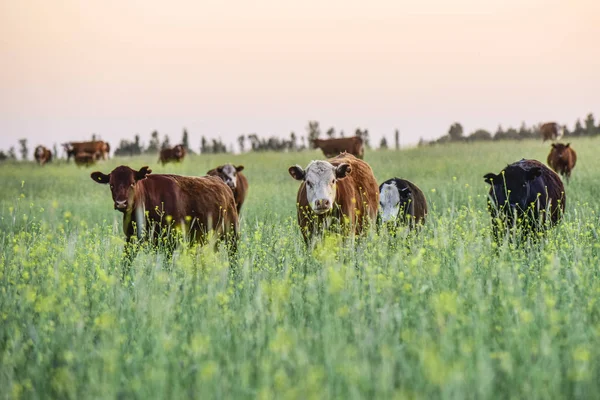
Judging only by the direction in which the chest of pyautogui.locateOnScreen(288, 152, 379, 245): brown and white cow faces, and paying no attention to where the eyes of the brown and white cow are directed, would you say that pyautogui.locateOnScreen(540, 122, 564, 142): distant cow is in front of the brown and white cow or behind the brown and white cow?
behind

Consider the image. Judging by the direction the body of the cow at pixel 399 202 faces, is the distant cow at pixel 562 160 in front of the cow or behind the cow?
behind

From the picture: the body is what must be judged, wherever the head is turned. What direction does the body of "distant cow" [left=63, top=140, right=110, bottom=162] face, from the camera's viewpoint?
to the viewer's left

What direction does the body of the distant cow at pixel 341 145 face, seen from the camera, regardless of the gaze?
to the viewer's left

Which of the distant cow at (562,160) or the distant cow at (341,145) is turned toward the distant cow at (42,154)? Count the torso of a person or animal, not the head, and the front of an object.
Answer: the distant cow at (341,145)
